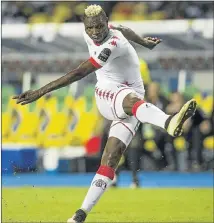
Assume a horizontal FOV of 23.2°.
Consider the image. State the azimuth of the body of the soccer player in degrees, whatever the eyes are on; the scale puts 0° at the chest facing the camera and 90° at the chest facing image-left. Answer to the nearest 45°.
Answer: approximately 315°
